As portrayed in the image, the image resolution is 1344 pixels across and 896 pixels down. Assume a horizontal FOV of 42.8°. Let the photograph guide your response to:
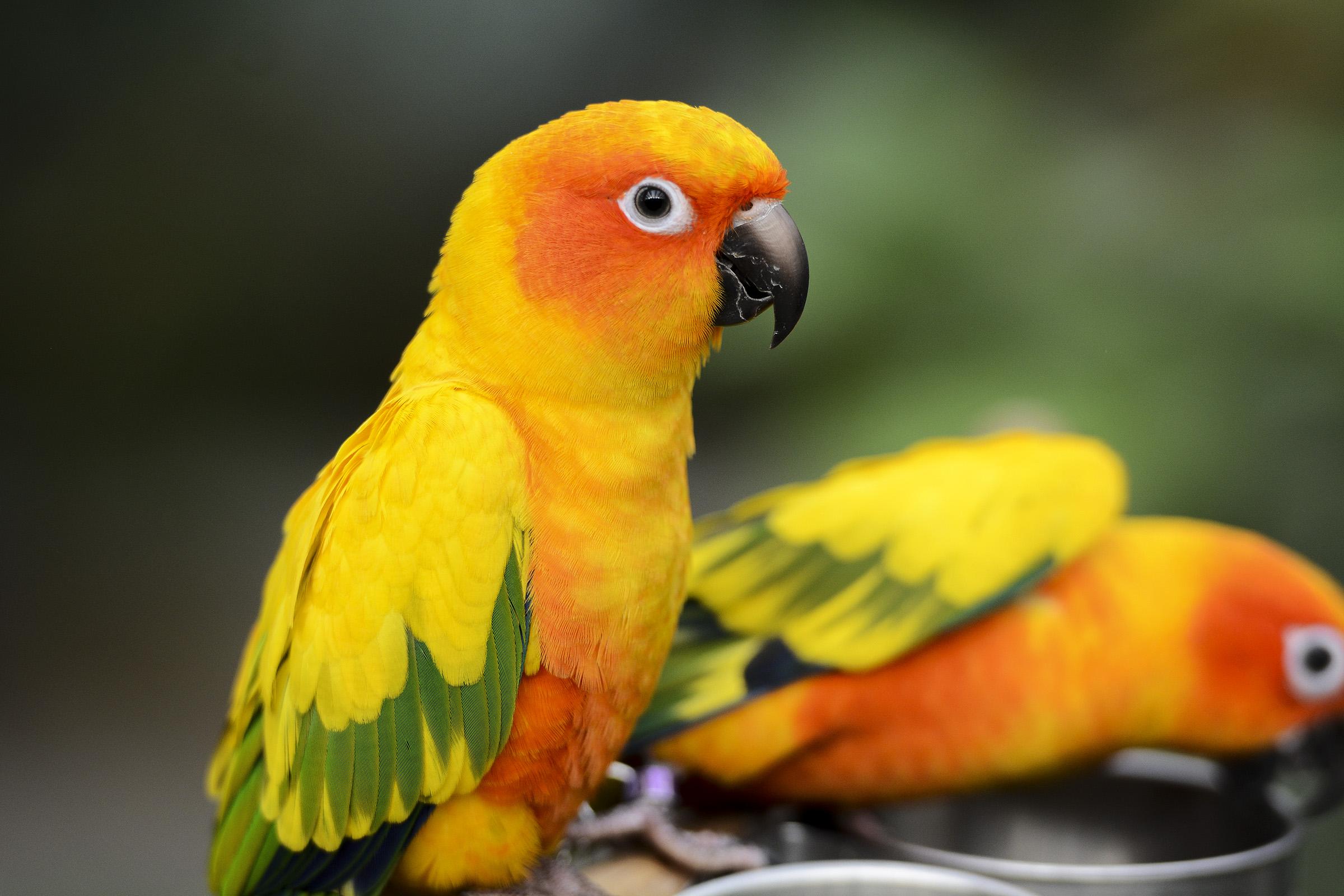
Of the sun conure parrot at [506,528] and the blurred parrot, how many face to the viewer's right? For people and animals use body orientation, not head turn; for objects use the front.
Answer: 2

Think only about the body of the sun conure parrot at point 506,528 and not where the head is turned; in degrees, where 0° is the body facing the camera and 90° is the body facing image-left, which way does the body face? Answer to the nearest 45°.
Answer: approximately 270°

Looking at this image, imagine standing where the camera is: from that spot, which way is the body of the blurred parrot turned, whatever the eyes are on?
to the viewer's right
